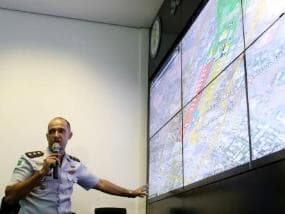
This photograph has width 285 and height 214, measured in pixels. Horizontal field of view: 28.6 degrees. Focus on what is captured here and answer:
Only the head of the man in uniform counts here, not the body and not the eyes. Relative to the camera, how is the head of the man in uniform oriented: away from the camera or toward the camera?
toward the camera

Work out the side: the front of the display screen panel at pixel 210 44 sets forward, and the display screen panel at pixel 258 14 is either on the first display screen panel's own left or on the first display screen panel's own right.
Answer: on the first display screen panel's own left

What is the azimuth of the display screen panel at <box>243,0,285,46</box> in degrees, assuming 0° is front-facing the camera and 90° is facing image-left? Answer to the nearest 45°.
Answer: approximately 45°

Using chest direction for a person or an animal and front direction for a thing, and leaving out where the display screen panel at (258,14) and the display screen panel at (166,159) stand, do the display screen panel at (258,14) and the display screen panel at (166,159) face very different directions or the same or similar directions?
same or similar directions

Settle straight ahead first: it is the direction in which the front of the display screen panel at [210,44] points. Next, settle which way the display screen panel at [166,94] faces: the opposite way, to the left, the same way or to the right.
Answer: the same way

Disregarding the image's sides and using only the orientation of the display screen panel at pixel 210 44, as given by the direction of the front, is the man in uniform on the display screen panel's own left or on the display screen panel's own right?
on the display screen panel's own right

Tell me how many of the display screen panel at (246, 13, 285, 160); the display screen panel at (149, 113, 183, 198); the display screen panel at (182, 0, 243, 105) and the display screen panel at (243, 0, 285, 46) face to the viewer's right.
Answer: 0

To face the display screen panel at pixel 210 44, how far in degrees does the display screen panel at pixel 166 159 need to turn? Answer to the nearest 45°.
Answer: approximately 45° to its left

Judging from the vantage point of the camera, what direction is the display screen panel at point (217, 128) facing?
facing the viewer and to the left of the viewer

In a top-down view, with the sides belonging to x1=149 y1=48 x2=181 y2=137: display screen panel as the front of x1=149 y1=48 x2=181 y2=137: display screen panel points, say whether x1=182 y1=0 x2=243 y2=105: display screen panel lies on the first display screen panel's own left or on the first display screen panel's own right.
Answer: on the first display screen panel's own left

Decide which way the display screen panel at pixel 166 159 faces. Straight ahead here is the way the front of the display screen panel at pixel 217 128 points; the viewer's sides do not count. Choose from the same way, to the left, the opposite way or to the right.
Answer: the same way

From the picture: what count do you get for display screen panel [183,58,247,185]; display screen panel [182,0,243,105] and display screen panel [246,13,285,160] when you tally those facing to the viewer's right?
0

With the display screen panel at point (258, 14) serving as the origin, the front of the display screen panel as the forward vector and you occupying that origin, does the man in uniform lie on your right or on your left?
on your right
